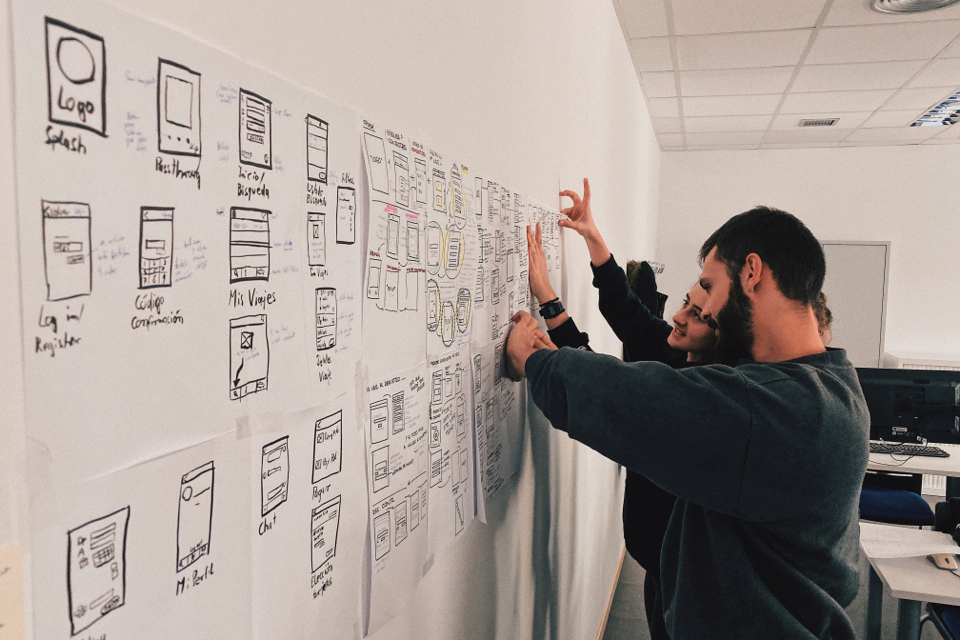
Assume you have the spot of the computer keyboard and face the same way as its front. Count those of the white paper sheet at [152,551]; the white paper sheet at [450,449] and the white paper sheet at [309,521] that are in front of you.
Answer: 3

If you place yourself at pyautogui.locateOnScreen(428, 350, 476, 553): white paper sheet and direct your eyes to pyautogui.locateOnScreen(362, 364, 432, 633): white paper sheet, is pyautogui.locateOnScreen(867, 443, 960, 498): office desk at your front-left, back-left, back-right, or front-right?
back-left

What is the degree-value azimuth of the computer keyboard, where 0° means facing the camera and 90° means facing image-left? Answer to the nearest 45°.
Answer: approximately 0°

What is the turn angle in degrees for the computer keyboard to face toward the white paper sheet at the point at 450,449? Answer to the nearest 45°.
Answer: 0° — it already faces it

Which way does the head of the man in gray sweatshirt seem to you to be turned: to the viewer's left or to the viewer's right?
to the viewer's left

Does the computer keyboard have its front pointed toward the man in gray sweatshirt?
yes

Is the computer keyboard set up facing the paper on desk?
yes

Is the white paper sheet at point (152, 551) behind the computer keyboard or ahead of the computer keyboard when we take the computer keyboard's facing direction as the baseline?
ahead

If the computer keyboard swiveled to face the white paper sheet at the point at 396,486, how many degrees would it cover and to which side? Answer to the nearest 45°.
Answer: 0° — it already faces it
